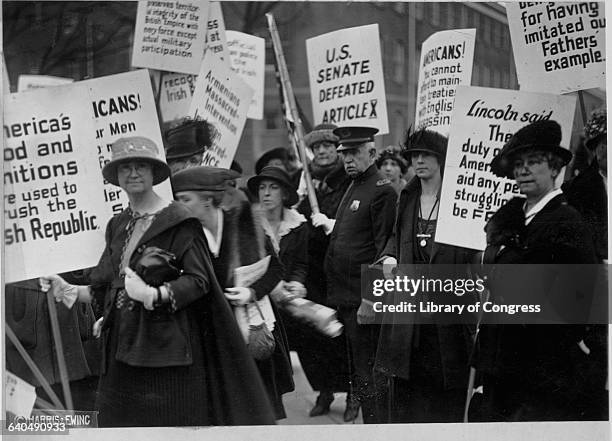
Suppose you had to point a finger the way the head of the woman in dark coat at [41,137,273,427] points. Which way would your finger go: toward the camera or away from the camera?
toward the camera

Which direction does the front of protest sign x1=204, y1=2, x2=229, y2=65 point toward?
toward the camera

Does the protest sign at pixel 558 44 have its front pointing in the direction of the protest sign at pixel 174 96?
no

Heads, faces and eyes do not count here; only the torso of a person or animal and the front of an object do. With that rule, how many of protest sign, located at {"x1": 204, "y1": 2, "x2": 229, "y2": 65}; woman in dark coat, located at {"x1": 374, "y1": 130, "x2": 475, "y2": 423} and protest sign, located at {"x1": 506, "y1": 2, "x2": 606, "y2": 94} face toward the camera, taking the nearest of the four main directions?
3

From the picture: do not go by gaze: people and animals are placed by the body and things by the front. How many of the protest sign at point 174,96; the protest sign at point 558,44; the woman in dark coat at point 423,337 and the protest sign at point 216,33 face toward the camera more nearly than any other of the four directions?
4

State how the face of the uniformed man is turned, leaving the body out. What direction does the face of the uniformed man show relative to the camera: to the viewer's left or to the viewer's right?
to the viewer's left

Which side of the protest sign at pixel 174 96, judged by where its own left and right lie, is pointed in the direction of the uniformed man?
left

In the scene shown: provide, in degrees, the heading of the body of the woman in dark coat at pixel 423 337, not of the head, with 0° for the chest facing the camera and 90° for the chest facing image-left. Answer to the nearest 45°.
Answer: approximately 0°

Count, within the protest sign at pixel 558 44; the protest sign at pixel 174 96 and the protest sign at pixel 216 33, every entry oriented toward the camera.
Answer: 3

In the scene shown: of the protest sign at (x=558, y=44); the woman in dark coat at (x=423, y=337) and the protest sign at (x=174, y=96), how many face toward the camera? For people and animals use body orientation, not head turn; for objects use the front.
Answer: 3

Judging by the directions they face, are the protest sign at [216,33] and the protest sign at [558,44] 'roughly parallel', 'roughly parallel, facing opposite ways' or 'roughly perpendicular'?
roughly parallel

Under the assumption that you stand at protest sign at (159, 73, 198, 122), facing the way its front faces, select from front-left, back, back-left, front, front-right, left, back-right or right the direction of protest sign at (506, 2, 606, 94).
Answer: left

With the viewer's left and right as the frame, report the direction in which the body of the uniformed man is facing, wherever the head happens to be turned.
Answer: facing the viewer and to the left of the viewer

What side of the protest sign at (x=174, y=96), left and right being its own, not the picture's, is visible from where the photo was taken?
front

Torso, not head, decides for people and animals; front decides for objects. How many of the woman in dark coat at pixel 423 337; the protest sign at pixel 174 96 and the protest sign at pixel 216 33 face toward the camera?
3

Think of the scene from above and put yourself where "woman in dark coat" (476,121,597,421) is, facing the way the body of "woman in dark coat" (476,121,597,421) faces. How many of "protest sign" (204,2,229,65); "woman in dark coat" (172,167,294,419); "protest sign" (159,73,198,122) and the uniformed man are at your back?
0

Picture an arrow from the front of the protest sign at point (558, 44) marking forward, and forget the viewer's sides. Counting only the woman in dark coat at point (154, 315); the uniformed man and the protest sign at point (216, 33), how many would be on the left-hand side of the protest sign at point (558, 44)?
0
